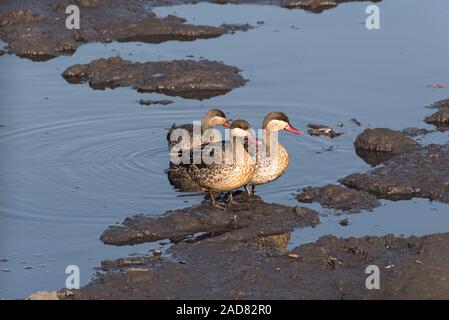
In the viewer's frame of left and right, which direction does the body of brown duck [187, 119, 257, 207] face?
facing the viewer and to the right of the viewer

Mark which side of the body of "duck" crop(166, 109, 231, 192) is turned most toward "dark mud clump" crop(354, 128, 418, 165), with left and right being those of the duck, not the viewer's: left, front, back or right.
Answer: front

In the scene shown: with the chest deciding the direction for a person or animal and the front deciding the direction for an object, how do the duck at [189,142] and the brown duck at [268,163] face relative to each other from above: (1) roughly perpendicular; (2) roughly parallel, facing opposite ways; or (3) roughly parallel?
roughly parallel

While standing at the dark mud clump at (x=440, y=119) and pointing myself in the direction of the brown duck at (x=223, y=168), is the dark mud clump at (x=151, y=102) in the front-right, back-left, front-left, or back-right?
front-right

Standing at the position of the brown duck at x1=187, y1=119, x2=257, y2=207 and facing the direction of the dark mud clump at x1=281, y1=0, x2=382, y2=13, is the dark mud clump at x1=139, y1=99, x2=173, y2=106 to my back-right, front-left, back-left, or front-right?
front-left

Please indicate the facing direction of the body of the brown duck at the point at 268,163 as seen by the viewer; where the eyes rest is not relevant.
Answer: to the viewer's right

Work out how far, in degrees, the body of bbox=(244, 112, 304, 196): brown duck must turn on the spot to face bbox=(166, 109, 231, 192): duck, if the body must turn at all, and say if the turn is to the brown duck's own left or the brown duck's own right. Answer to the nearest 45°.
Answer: approximately 135° to the brown duck's own left

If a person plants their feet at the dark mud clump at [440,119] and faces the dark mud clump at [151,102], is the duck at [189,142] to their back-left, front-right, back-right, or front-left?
front-left

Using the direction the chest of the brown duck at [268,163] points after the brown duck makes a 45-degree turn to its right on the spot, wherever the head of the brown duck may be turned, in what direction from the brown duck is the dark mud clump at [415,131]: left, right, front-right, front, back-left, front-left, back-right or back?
left

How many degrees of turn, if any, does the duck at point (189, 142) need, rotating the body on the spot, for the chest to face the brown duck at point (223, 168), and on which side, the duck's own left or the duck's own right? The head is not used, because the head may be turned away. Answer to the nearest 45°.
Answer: approximately 90° to the duck's own right

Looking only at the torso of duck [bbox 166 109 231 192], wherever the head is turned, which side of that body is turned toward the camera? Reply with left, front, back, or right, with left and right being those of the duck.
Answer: right

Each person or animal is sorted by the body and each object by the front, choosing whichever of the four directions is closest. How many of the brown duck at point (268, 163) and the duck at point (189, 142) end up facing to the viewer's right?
2

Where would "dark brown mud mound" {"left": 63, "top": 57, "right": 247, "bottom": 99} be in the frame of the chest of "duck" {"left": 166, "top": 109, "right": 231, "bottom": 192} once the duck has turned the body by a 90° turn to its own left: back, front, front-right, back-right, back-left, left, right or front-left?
front
